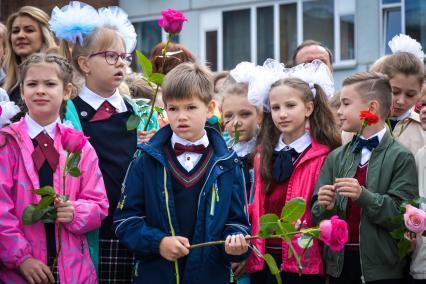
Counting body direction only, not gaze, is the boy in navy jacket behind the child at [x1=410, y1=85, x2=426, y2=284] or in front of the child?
in front

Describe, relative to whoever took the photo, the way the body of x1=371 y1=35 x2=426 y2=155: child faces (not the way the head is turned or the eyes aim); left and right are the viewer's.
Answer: facing the viewer and to the left of the viewer

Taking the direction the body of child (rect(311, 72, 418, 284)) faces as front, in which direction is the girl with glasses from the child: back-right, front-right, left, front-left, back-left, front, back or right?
front-right

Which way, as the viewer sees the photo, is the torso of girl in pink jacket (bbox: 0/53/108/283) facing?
toward the camera

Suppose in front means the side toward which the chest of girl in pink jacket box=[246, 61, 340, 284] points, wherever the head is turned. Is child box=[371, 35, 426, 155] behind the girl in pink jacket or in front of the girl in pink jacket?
behind

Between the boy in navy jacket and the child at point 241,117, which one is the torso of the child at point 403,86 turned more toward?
the boy in navy jacket

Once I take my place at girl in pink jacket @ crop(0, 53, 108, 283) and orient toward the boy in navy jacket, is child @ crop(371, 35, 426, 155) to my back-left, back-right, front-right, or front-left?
front-left

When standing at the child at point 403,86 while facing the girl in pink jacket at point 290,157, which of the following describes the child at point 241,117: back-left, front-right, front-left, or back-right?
front-right

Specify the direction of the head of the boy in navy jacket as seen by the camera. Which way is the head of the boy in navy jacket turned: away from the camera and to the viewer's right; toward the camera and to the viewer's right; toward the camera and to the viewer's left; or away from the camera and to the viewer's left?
toward the camera and to the viewer's left

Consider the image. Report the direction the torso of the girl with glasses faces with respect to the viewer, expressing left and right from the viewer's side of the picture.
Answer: facing the viewer and to the right of the viewer

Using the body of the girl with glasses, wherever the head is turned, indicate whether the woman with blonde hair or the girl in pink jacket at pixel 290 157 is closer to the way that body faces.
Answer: the girl in pink jacket

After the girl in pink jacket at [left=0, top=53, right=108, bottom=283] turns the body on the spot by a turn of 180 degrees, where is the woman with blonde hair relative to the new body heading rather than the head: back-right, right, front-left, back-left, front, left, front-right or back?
front

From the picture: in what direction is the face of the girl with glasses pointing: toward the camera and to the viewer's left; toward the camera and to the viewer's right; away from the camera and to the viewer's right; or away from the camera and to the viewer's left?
toward the camera and to the viewer's right

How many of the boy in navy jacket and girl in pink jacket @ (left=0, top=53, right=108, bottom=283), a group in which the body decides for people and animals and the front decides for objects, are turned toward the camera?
2

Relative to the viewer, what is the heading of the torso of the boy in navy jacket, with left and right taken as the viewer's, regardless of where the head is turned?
facing the viewer
